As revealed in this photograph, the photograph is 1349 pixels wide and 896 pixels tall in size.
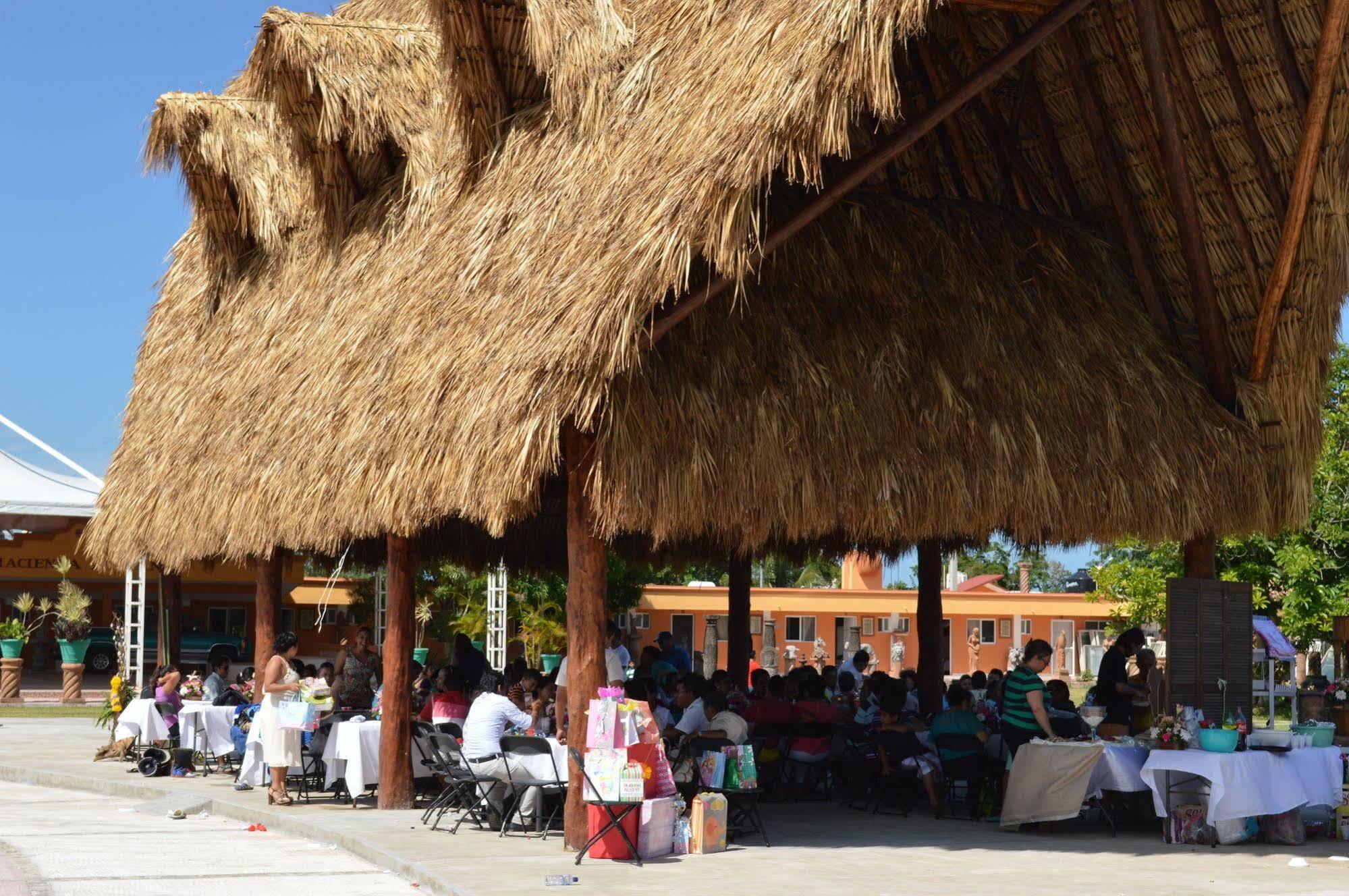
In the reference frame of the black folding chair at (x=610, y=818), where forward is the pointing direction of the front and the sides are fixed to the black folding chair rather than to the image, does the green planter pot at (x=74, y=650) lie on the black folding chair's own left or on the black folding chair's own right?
on the black folding chair's own left

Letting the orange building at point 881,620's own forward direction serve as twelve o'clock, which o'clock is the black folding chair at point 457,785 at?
The black folding chair is roughly at 12 o'clock from the orange building.

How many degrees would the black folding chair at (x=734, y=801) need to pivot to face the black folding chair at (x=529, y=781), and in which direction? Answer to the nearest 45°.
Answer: approximately 135° to its right

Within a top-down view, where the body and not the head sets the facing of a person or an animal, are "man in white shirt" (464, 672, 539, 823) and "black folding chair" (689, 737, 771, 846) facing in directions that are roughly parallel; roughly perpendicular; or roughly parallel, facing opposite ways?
roughly perpendicular

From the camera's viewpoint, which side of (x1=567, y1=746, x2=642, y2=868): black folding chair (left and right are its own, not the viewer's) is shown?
right

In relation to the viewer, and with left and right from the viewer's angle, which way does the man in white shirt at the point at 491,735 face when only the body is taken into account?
facing away from the viewer and to the right of the viewer
